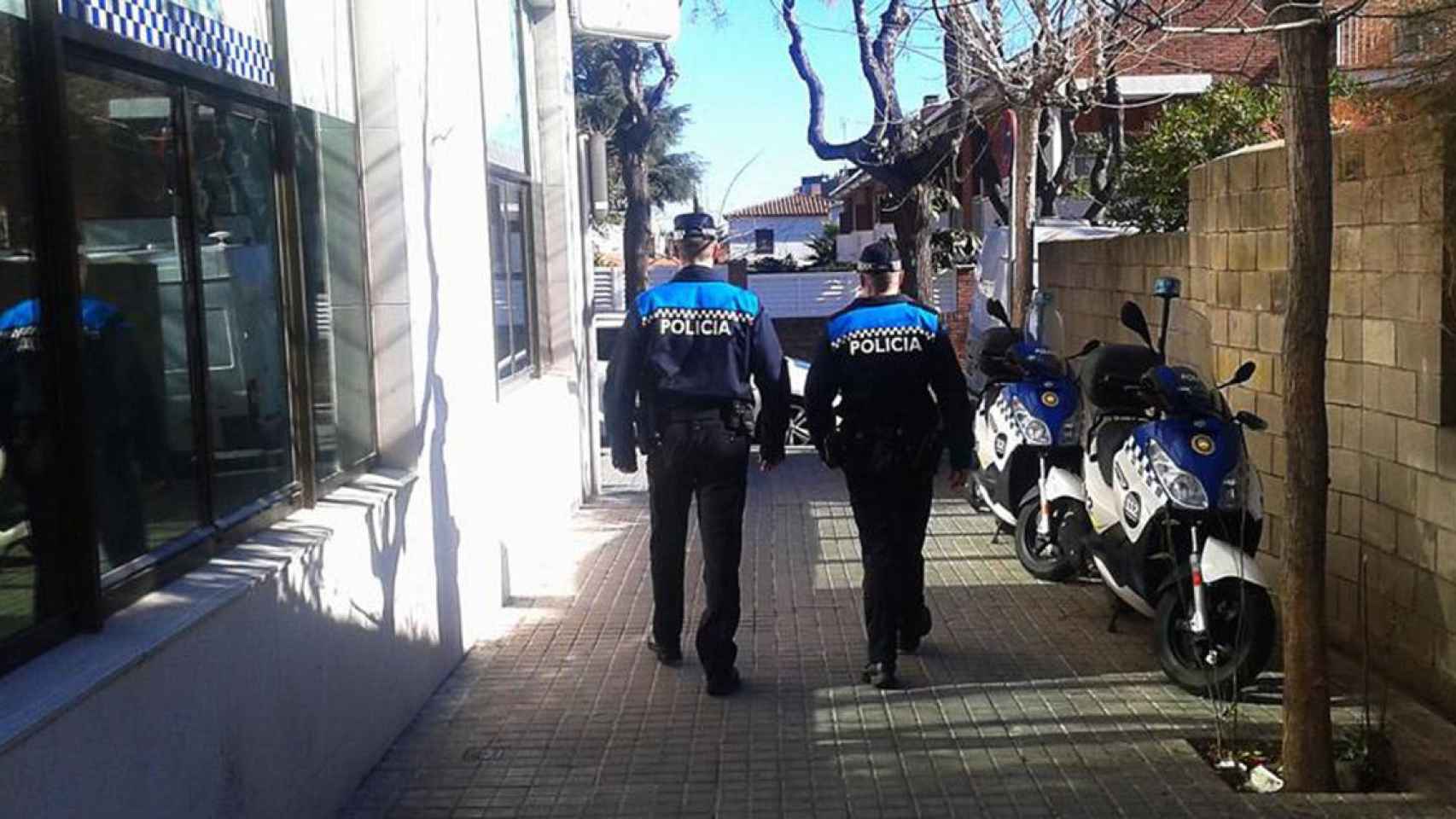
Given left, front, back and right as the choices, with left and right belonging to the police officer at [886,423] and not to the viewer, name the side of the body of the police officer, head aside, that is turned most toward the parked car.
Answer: front

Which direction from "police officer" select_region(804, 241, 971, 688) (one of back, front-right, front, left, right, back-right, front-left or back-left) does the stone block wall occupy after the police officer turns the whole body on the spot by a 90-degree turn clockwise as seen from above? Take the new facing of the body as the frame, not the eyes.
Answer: front

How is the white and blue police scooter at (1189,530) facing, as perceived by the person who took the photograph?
facing the viewer and to the right of the viewer

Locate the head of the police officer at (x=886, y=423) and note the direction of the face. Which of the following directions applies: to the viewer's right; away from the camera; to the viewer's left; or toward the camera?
away from the camera

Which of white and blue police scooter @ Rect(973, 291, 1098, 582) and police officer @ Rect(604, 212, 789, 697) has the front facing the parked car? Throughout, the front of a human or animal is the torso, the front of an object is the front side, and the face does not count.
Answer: the police officer

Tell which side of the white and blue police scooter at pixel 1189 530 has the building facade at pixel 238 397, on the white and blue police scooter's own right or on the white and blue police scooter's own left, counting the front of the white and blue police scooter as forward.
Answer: on the white and blue police scooter's own right

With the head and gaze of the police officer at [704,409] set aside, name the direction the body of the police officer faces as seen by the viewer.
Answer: away from the camera

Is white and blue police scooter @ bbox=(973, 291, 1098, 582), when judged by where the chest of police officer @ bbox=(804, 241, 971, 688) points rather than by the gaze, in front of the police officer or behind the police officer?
in front

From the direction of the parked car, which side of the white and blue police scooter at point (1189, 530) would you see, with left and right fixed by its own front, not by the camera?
back

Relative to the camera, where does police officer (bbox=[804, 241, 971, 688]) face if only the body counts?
away from the camera

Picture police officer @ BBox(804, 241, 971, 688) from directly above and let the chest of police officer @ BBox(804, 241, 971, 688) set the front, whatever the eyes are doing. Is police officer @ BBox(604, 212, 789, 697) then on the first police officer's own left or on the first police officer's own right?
on the first police officer's own left

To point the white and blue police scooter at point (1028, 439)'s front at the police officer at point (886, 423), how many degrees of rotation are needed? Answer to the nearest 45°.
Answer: approximately 45° to its right

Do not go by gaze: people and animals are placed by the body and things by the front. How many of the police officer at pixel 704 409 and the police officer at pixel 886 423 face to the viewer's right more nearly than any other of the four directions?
0

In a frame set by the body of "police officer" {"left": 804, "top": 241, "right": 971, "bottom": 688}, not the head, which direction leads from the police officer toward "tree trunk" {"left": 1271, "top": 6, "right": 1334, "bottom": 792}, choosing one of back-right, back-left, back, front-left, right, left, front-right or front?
back-right
